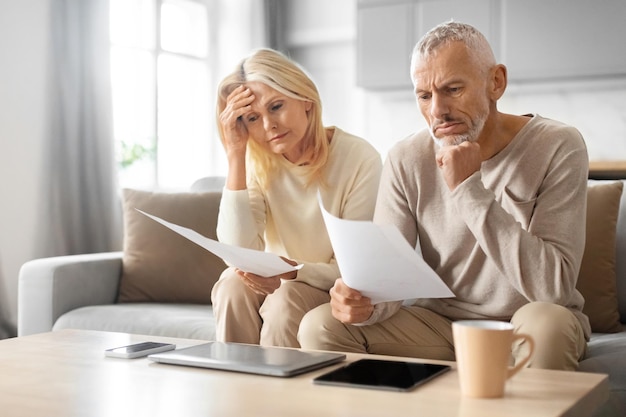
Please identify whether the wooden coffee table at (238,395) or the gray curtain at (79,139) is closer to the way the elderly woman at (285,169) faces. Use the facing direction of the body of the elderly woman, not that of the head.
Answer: the wooden coffee table

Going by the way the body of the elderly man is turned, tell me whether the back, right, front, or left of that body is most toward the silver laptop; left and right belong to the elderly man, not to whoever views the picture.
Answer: front

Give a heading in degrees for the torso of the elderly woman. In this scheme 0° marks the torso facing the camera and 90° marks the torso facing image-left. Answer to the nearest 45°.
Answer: approximately 45°

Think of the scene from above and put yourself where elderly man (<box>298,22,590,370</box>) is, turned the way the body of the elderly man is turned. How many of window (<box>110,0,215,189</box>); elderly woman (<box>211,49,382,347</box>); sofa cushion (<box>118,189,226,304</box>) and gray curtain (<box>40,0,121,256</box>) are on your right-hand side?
4

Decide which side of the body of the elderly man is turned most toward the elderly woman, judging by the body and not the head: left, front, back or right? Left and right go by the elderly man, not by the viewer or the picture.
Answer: right

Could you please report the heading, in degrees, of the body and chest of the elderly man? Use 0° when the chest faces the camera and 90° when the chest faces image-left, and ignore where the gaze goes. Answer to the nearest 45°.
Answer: approximately 45°

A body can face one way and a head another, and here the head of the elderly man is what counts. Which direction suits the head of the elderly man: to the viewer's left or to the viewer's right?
to the viewer's left

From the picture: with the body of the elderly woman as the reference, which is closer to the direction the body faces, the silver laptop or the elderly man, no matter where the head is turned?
the silver laptop

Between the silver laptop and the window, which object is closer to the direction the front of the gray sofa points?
the silver laptop

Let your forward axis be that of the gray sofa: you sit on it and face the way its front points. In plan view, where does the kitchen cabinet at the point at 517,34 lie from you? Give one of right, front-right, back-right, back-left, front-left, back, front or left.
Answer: back

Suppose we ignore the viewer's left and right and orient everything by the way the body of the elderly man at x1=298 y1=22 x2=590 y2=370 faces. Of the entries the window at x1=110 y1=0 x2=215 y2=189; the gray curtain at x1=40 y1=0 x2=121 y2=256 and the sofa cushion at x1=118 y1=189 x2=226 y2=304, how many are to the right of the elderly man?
3

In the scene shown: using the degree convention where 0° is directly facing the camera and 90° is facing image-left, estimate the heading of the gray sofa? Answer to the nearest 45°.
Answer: approximately 45°

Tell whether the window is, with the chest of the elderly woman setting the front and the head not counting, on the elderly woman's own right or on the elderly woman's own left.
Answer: on the elderly woman's own right

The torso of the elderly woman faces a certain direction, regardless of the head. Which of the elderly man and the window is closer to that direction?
the elderly man

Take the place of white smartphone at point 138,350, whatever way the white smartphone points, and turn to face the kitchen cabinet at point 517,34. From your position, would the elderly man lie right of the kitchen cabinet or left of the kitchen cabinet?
right

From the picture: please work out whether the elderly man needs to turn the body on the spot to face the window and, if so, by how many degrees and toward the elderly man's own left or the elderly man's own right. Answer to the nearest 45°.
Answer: approximately 90° to the elderly man's own right
